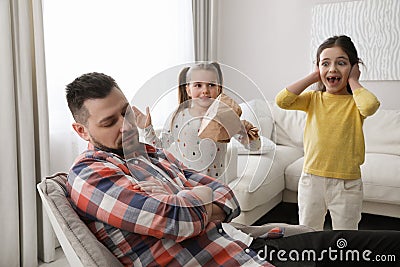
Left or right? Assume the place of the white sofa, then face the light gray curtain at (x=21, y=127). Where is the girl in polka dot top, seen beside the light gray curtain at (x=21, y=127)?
left

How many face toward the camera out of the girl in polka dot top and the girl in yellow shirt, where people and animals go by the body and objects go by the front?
2

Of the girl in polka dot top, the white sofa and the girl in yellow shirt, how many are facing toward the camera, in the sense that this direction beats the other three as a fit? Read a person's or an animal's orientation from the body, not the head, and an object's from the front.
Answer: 3

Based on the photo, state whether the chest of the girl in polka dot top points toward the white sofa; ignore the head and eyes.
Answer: no

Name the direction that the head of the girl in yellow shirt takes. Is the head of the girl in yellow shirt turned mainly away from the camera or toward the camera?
toward the camera

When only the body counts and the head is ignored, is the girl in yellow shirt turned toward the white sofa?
no

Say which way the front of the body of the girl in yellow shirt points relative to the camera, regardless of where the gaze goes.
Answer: toward the camera

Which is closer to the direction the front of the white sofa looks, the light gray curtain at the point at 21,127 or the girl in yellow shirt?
the girl in yellow shirt

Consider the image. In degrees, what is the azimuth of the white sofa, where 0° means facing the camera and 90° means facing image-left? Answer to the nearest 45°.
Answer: approximately 0°

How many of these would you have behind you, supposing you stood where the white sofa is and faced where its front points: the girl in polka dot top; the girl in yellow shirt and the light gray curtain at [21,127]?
0

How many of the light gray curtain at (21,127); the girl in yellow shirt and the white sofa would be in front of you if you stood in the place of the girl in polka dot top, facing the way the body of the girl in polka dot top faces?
0

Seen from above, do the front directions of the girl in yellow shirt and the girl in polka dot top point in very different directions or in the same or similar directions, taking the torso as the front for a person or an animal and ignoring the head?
same or similar directions

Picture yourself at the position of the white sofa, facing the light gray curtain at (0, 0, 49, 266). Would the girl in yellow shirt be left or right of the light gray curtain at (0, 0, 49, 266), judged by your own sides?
left

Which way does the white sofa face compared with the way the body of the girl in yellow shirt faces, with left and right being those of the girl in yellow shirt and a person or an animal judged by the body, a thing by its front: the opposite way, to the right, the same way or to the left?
the same way
